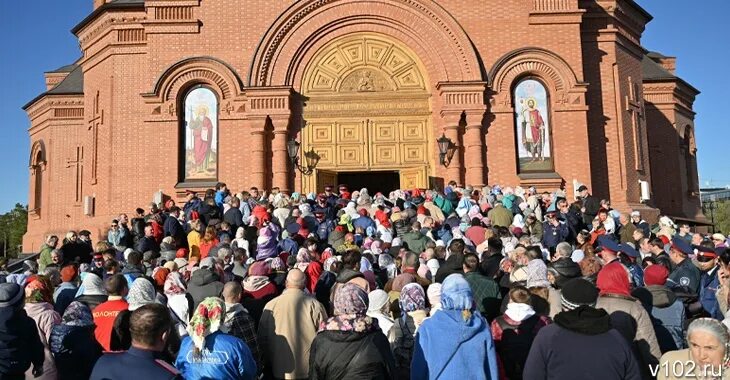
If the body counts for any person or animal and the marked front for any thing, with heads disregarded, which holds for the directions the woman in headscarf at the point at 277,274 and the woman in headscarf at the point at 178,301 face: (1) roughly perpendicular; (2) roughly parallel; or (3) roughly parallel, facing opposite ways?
roughly parallel

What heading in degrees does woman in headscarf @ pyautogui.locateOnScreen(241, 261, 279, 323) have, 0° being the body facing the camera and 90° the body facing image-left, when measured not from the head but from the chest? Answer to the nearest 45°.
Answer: approximately 180°

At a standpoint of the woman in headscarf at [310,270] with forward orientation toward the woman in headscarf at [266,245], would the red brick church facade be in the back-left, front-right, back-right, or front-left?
front-right

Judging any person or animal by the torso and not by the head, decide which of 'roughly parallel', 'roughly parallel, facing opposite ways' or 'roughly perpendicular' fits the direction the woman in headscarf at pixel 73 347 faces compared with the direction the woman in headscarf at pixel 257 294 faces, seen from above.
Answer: roughly parallel

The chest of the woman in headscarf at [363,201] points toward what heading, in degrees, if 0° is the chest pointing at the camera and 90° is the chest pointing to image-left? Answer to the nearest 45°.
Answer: approximately 180°

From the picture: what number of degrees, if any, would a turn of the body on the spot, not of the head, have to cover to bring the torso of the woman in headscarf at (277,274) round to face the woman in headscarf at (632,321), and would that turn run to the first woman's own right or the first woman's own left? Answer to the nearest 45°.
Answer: approximately 135° to the first woman's own right

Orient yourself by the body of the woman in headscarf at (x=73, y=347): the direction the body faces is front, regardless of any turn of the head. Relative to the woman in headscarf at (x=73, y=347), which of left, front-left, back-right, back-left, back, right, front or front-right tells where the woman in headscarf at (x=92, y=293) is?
front

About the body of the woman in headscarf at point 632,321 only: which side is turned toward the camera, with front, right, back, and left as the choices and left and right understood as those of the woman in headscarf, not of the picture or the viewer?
back

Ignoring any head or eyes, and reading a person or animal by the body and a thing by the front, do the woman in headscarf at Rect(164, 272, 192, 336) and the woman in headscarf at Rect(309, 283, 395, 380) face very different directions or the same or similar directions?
same or similar directions

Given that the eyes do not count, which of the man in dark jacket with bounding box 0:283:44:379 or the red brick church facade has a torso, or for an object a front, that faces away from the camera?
the man in dark jacket

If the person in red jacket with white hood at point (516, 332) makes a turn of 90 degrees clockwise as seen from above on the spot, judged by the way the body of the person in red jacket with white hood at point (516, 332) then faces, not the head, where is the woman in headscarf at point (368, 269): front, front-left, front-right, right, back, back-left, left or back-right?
back-left

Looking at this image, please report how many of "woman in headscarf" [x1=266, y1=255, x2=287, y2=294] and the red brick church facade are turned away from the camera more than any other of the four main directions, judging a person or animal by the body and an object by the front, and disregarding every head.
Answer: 1

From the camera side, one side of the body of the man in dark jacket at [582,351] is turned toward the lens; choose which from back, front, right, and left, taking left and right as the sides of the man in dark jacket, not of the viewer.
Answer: back

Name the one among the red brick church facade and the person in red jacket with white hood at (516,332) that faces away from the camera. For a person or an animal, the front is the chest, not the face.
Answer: the person in red jacket with white hood

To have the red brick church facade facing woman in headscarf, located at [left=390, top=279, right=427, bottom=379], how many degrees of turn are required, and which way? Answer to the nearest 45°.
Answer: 0° — it already faces them

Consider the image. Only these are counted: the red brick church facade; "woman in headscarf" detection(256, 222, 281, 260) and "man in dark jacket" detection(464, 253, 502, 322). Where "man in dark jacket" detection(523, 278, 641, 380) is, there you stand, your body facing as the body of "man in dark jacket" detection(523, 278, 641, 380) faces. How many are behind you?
0

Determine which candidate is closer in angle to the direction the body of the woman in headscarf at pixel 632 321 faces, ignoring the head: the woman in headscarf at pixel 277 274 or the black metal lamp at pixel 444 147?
the black metal lamp

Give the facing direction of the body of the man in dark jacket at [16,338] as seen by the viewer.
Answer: away from the camera

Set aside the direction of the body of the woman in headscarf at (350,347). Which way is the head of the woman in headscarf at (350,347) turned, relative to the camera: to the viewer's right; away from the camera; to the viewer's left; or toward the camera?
away from the camera

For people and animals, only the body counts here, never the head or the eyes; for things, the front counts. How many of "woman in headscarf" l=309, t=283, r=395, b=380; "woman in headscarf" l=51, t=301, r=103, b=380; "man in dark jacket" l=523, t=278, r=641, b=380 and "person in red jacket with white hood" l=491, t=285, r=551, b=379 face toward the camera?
0
